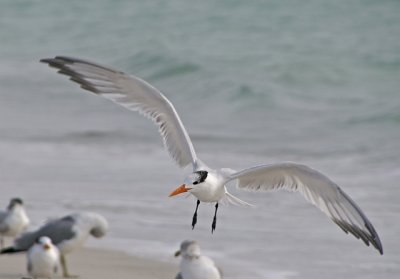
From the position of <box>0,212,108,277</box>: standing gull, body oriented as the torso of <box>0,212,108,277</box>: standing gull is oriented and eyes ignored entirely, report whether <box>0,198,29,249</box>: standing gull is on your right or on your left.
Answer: on your left

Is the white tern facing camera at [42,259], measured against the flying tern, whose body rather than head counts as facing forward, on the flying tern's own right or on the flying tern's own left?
on the flying tern's own right

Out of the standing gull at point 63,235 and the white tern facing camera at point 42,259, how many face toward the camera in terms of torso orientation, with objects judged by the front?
1

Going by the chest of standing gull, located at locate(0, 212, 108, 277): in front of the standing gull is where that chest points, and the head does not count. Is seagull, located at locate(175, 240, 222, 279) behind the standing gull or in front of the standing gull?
in front

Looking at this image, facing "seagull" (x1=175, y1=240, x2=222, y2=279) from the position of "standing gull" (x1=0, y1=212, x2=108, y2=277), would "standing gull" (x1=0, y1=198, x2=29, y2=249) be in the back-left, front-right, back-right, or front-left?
back-left

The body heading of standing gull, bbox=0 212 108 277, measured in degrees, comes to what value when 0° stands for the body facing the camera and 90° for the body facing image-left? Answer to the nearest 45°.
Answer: approximately 270°

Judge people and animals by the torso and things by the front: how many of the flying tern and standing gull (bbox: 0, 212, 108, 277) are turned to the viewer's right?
1

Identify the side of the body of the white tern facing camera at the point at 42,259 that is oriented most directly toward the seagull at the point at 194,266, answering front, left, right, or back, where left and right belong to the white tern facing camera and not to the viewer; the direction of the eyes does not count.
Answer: left
